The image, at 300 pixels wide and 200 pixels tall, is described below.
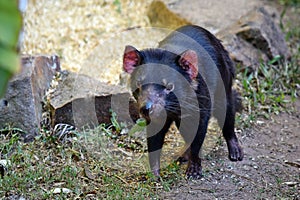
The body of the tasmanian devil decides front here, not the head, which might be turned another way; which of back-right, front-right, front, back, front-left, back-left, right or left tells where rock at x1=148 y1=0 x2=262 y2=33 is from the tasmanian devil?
back-right

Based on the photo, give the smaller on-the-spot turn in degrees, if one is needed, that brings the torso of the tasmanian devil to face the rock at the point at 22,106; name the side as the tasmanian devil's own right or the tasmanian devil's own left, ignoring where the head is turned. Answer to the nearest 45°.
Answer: approximately 45° to the tasmanian devil's own right

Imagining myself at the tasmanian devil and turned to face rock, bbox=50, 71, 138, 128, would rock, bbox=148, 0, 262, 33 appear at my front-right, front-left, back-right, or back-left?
front-right

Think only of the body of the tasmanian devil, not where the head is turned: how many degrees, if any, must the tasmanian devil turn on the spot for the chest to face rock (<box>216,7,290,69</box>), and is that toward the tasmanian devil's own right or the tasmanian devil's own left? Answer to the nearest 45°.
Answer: approximately 135° to the tasmanian devil's own right

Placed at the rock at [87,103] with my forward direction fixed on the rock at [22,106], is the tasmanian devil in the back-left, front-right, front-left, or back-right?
back-left

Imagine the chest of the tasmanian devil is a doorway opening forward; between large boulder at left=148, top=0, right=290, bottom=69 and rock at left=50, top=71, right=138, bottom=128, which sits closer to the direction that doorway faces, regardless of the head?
the rock

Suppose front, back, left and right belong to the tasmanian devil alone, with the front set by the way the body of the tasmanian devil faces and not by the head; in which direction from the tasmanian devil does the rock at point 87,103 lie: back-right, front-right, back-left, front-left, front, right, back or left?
right

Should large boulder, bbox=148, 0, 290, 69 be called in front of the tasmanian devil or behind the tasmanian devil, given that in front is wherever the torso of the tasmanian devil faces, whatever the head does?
behind
